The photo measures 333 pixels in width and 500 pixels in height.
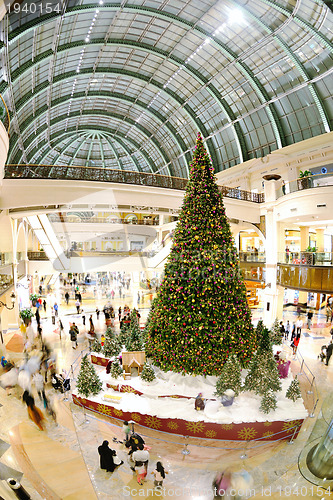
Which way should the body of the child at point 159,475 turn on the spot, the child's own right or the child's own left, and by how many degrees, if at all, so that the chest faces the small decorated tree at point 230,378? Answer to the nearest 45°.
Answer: approximately 45° to the child's own right

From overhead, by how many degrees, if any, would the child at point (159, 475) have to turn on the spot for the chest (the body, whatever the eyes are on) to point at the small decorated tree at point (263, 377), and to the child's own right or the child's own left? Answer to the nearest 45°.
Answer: approximately 45° to the child's own right

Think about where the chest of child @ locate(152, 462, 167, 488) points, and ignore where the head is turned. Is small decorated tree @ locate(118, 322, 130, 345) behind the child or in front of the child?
in front

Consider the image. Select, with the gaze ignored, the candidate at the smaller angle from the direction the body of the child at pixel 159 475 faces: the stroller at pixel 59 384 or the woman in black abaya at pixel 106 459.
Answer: the stroller

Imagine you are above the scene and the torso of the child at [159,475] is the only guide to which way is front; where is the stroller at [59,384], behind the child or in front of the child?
in front

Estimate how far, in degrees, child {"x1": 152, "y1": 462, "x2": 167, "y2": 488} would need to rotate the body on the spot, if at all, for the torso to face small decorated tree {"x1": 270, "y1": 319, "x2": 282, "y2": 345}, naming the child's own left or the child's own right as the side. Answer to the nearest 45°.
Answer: approximately 45° to the child's own right

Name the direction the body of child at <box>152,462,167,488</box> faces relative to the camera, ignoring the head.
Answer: away from the camera

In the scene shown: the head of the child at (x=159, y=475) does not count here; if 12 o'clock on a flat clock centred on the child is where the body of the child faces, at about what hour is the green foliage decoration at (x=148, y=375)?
The green foliage decoration is roughly at 12 o'clock from the child.

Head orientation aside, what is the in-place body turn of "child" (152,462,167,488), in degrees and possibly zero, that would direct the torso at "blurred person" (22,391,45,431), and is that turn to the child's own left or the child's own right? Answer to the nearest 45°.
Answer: approximately 45° to the child's own left

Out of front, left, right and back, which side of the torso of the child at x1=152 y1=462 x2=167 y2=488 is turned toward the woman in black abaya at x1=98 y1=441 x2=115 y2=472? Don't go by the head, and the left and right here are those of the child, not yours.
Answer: left
